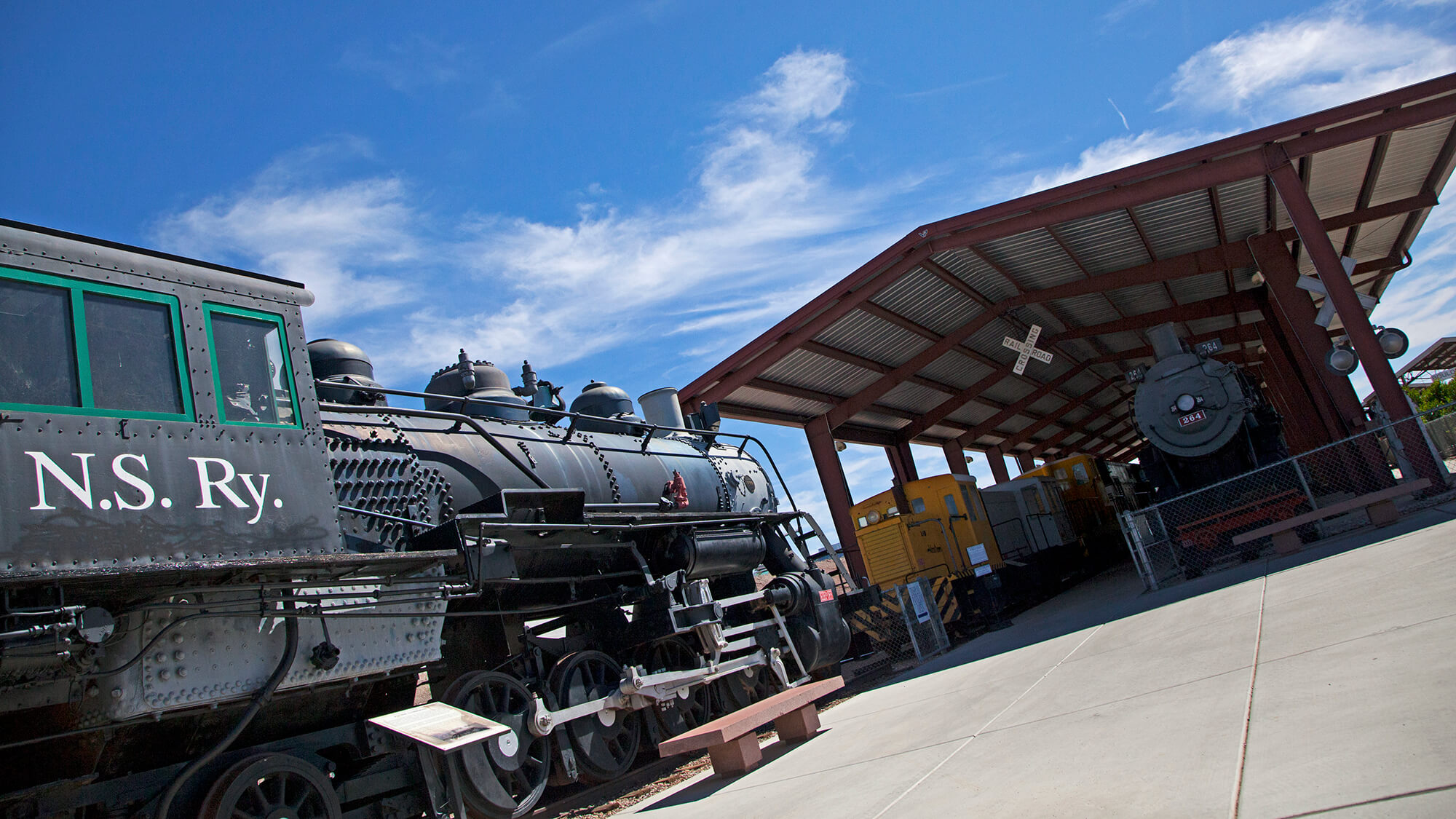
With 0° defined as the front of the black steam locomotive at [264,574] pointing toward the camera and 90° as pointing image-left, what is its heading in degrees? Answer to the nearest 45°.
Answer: approximately 225°

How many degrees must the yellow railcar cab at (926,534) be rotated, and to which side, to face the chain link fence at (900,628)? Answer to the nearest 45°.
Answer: approximately 45° to its left

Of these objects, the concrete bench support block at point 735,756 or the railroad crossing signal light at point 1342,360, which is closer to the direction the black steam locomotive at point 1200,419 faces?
the concrete bench support block

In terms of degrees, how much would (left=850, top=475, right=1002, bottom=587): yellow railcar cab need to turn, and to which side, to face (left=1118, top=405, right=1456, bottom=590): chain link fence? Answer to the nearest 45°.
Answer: approximately 90° to its left

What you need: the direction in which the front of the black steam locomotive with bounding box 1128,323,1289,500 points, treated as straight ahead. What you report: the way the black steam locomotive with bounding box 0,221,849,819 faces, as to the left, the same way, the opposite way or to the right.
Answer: the opposite way

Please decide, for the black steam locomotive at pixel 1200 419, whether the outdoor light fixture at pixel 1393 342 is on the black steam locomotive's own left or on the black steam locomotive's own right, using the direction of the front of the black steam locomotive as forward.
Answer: on the black steam locomotive's own left

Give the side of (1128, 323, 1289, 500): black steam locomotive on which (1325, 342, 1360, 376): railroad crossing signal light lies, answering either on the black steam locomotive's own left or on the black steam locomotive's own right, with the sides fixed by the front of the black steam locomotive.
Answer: on the black steam locomotive's own left

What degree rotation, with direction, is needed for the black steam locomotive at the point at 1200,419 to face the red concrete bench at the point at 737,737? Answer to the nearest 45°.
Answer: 0° — it already faces it

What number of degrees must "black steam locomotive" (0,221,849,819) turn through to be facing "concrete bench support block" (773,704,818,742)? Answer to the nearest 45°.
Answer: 0° — it already faces it

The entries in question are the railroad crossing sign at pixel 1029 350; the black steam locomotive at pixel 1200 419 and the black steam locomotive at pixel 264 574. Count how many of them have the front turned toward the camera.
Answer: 2

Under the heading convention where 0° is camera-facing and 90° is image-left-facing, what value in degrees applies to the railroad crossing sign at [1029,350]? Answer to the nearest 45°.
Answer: approximately 0°

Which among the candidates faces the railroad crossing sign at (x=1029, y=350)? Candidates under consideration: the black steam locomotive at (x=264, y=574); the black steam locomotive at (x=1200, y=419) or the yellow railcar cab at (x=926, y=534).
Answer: the black steam locomotive at (x=264, y=574)

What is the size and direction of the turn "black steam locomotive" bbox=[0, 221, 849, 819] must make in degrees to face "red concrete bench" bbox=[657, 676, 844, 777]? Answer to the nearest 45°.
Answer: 0° — it already faces it
